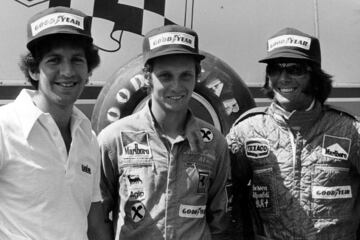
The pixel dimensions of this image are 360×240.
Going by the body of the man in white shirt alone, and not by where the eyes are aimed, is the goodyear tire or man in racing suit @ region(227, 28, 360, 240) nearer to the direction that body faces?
the man in racing suit

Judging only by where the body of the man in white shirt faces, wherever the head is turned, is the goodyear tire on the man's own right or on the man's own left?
on the man's own left

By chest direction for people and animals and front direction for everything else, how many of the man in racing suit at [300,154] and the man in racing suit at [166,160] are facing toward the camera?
2

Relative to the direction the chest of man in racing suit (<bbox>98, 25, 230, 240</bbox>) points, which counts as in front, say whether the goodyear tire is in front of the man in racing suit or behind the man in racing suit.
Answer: behind

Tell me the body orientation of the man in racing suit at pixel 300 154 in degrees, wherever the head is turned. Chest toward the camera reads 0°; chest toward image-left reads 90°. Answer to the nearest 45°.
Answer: approximately 0°

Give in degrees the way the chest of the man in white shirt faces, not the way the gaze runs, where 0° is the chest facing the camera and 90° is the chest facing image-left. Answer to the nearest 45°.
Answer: approximately 315°
